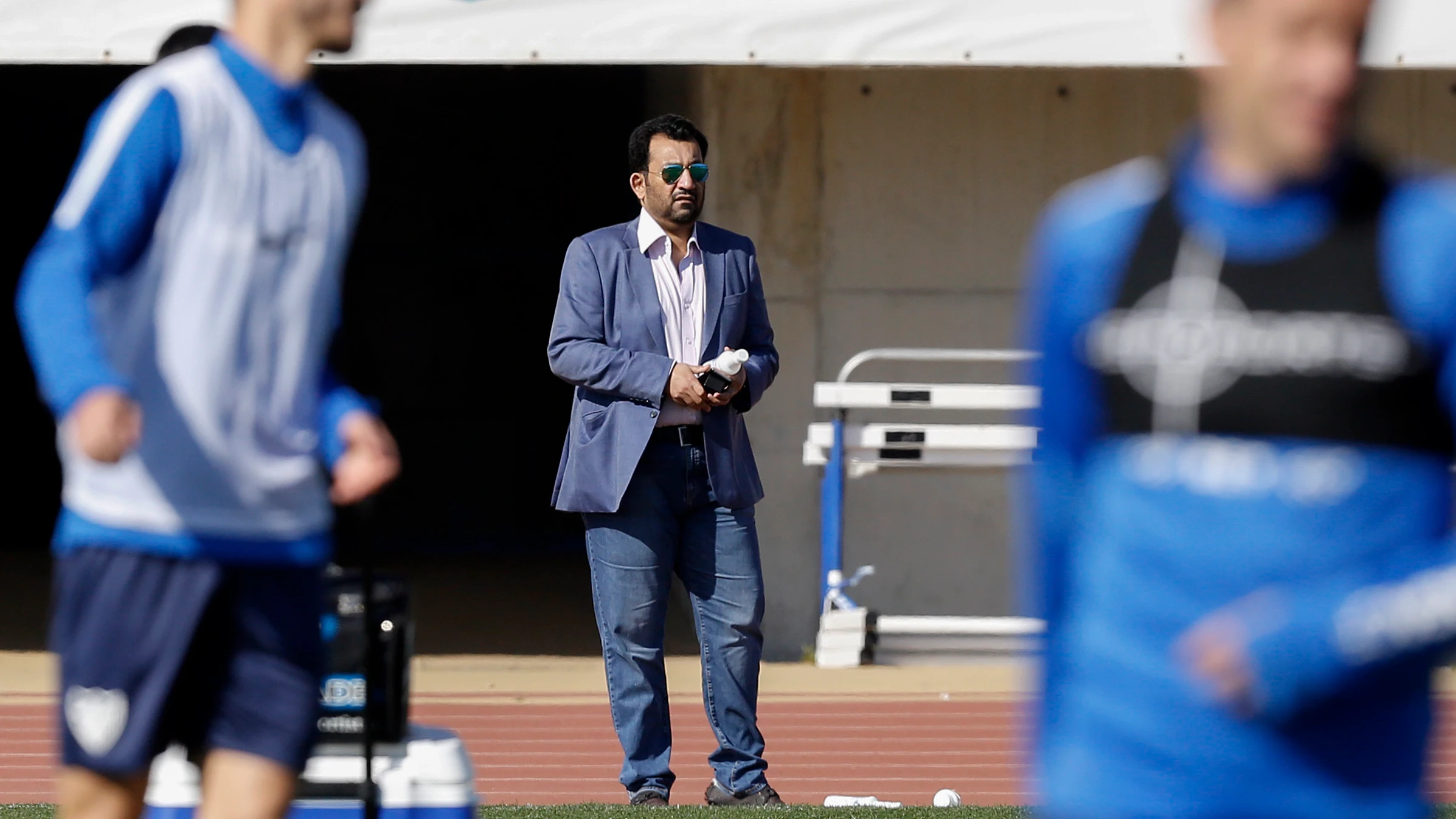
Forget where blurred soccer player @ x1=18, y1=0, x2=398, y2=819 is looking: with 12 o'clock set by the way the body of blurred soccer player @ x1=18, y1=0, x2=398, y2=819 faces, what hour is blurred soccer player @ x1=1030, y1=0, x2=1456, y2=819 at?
blurred soccer player @ x1=1030, y1=0, x2=1456, y2=819 is roughly at 12 o'clock from blurred soccer player @ x1=18, y1=0, x2=398, y2=819.

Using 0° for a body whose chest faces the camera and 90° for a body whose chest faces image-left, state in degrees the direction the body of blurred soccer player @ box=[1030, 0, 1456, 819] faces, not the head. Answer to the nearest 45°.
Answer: approximately 0°

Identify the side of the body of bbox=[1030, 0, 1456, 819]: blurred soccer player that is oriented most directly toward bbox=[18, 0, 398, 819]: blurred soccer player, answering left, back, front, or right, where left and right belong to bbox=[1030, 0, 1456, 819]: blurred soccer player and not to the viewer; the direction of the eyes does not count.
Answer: right

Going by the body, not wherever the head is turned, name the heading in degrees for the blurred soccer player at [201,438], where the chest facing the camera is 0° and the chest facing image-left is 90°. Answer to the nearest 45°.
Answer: approximately 315°

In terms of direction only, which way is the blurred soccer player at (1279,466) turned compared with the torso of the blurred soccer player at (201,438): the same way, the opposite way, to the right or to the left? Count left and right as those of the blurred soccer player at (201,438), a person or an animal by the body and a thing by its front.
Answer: to the right

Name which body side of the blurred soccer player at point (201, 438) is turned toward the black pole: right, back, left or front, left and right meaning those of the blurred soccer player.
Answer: left
